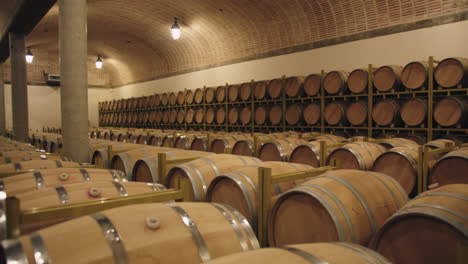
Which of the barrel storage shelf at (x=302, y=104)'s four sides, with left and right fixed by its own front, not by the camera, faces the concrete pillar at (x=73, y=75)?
front

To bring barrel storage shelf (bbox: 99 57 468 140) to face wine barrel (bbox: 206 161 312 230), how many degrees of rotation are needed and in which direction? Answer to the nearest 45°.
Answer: approximately 45° to its left

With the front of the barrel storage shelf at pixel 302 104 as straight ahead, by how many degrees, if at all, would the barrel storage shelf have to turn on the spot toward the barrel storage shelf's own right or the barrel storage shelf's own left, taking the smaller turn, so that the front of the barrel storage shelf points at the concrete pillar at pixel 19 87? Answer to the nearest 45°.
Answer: approximately 45° to the barrel storage shelf's own right

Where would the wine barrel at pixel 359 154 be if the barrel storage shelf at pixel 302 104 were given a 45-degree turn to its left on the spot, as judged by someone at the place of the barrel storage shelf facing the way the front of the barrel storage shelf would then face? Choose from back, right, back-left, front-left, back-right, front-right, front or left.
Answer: front

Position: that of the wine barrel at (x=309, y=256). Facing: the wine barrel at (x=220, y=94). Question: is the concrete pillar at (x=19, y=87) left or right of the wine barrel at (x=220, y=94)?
left

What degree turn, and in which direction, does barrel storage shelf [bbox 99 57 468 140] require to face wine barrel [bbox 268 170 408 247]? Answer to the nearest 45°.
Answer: approximately 45° to its left

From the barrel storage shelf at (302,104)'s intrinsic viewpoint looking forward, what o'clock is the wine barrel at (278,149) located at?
The wine barrel is roughly at 11 o'clock from the barrel storage shelf.

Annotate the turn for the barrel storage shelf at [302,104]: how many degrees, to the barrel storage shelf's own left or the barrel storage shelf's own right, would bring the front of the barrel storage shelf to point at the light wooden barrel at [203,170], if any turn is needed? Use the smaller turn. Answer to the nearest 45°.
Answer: approximately 45° to the barrel storage shelf's own left

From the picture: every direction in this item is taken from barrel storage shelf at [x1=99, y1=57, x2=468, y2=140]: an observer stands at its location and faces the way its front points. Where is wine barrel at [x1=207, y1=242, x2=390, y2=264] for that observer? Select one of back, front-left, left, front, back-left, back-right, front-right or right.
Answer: front-left
